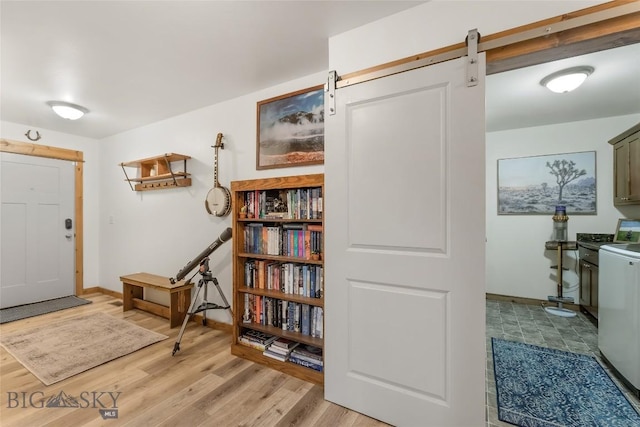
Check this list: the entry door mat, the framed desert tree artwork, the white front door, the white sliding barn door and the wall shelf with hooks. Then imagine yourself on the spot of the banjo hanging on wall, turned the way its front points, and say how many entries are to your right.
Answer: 3

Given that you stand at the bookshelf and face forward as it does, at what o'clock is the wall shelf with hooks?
The wall shelf with hooks is roughly at 3 o'clock from the bookshelf.

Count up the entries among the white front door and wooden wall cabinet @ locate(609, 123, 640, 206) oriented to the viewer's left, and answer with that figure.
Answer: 1

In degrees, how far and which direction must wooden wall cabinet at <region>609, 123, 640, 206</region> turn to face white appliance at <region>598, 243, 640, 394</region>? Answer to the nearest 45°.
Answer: approximately 90° to its left

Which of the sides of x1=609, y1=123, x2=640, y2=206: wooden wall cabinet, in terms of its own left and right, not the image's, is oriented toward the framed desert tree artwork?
front

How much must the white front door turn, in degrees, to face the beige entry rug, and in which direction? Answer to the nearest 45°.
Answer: approximately 45° to its right

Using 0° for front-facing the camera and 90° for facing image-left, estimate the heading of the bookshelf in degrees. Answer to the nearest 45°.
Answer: approximately 45°

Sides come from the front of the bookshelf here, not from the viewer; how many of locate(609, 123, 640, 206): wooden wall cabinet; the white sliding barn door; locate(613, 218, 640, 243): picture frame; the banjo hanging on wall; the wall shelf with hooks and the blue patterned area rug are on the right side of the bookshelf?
2

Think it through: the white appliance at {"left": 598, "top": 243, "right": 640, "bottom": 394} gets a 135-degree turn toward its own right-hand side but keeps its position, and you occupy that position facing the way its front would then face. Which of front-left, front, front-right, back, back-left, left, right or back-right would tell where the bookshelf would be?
back-left

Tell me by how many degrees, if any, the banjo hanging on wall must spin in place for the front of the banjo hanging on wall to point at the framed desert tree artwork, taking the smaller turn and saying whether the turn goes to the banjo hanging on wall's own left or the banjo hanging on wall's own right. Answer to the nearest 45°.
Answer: approximately 135° to the banjo hanging on wall's own left

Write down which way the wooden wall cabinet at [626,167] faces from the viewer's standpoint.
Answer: facing to the left of the viewer

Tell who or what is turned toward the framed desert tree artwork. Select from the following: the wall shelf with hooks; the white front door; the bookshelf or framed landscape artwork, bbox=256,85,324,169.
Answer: the white front door

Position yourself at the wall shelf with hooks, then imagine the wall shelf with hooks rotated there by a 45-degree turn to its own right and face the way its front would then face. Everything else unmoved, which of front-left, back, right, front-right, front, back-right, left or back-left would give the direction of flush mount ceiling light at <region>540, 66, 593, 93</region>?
back-left

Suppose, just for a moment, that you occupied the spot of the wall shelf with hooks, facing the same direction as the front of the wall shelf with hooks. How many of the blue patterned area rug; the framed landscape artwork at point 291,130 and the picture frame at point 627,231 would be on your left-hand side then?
3

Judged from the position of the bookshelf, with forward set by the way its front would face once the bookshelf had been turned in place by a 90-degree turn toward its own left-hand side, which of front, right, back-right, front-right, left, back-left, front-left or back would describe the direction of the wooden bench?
back

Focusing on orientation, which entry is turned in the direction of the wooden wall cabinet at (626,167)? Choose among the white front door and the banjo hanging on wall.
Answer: the white front door
